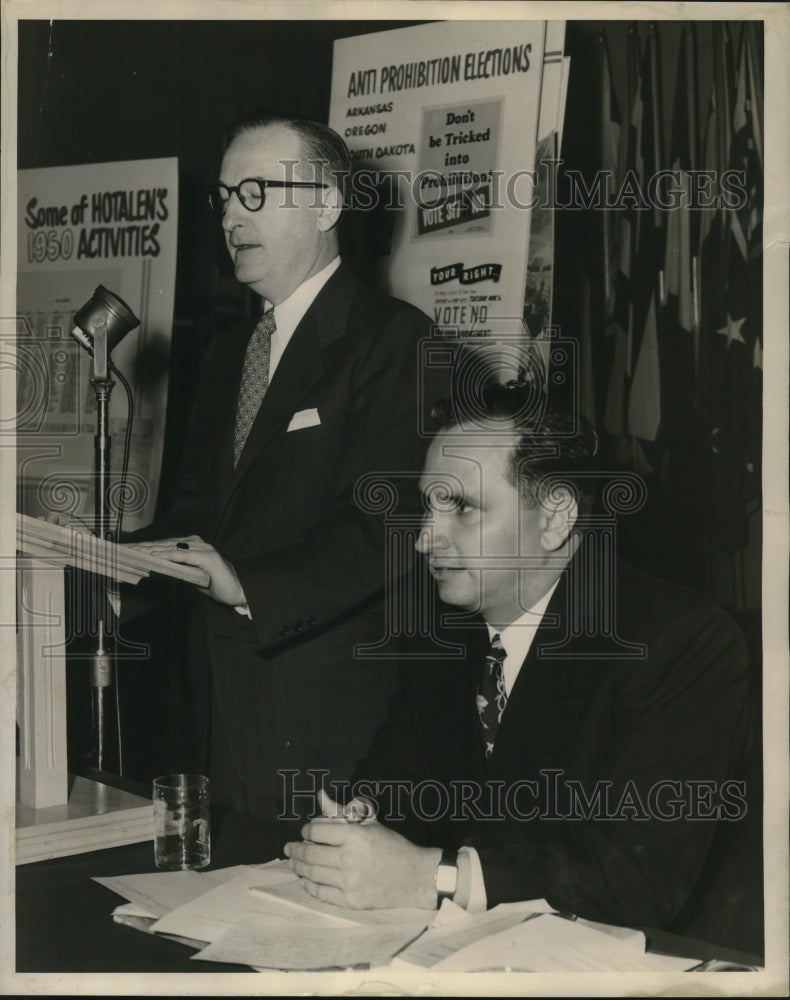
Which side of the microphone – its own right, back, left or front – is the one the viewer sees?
right

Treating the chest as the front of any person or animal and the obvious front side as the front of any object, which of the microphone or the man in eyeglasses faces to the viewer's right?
the microphone

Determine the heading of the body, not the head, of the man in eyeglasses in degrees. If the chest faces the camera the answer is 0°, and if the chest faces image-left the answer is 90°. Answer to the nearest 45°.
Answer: approximately 45°

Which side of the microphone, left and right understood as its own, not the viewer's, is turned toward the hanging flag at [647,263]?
front

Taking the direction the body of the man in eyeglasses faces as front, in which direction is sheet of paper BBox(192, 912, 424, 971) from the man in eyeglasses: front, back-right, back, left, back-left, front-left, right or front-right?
front-left

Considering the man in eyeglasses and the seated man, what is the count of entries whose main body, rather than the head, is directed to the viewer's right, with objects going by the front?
0

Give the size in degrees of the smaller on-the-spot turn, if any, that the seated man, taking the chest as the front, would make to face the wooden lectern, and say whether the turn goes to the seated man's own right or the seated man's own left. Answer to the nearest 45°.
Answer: approximately 45° to the seated man's own right

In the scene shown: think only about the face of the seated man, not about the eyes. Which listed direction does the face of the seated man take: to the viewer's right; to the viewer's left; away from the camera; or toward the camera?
to the viewer's left
